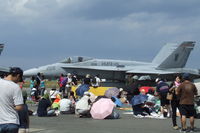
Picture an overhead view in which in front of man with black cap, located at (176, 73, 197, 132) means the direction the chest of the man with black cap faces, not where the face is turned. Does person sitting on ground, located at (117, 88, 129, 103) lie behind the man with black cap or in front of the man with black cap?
in front

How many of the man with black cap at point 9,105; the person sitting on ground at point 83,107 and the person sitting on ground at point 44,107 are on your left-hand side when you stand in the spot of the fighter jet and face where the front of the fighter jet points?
3

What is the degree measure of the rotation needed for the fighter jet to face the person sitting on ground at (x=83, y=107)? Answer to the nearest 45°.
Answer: approximately 90° to its left

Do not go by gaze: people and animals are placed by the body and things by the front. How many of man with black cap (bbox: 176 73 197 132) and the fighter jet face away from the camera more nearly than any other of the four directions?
1

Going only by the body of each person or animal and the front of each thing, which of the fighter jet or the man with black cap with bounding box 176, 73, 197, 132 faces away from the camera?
the man with black cap

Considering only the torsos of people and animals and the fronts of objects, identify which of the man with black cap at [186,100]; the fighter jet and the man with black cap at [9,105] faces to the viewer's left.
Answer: the fighter jet

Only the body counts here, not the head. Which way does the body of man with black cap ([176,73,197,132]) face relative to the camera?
away from the camera

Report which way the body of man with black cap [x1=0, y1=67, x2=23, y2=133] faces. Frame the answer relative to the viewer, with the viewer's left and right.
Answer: facing away from the viewer and to the right of the viewer

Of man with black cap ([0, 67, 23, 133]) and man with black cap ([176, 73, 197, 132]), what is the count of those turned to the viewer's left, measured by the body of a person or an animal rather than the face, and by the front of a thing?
0

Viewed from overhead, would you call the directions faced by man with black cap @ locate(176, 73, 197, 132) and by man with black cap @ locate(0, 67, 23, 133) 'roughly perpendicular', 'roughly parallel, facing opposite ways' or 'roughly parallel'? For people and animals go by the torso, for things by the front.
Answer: roughly parallel

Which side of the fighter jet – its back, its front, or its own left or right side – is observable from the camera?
left

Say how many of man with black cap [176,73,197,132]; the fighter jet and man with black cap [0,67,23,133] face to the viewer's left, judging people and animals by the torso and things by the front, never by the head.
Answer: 1

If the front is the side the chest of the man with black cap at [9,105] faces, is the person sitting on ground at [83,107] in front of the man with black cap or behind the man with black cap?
in front
